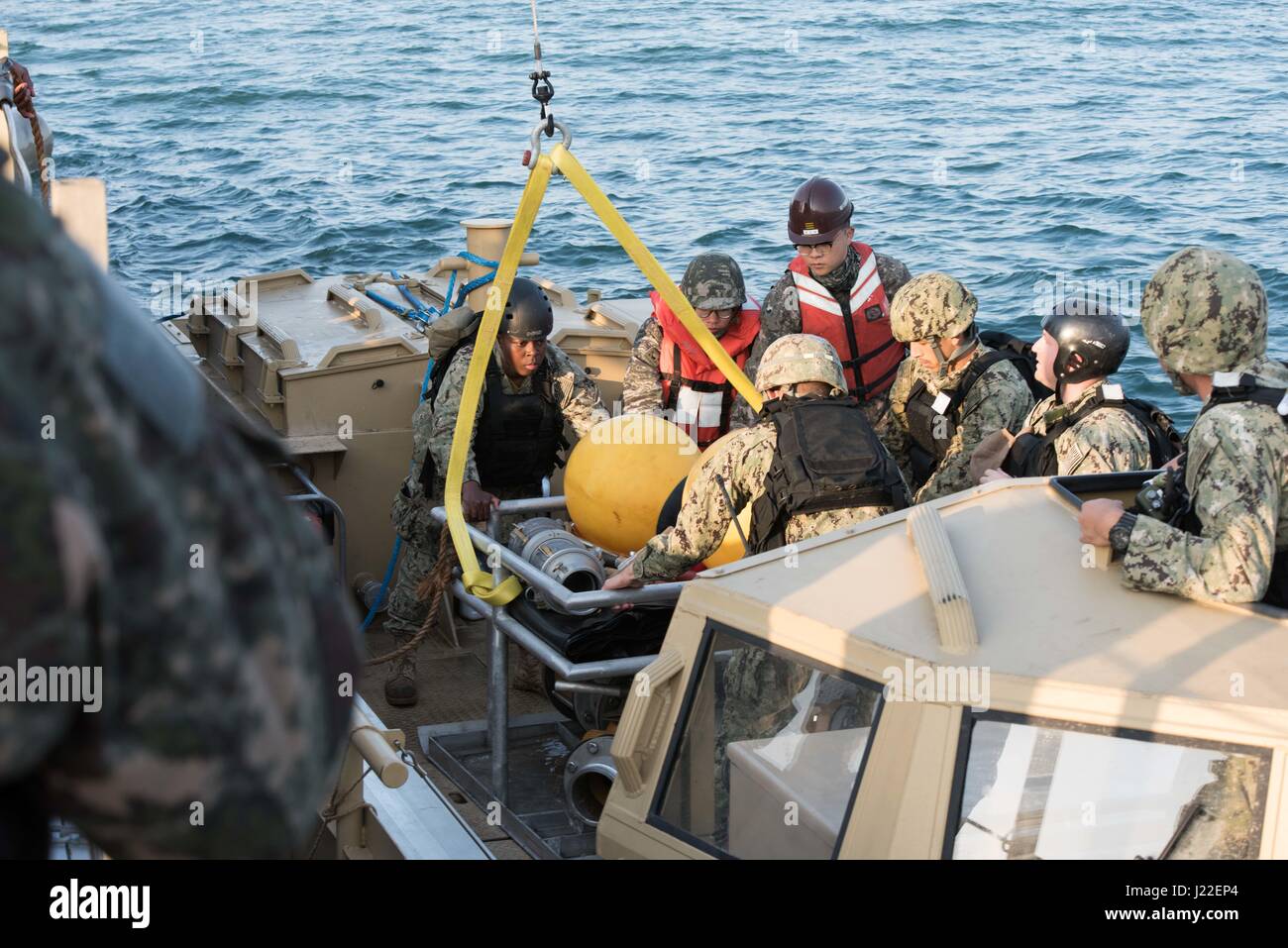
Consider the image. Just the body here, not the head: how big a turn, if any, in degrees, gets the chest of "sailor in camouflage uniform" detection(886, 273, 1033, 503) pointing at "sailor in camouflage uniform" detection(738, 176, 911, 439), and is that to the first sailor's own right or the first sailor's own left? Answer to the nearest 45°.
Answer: approximately 90° to the first sailor's own right

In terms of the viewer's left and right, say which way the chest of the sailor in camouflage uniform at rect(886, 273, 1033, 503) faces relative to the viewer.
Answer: facing the viewer and to the left of the viewer

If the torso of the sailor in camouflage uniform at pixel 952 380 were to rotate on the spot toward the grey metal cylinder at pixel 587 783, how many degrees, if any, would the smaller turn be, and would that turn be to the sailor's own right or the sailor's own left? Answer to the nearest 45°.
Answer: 0° — they already face it

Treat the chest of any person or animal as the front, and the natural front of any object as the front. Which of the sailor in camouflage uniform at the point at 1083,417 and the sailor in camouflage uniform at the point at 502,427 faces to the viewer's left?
the sailor in camouflage uniform at the point at 1083,417

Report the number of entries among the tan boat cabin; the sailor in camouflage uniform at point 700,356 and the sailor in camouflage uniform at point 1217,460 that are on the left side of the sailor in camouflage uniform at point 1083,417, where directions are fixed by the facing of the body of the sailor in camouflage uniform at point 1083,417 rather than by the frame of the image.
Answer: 2

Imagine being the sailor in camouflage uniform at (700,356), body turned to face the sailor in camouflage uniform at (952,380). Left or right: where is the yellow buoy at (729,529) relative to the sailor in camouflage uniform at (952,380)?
right

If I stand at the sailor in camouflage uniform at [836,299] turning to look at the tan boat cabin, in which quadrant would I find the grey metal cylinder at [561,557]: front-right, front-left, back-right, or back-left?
front-right

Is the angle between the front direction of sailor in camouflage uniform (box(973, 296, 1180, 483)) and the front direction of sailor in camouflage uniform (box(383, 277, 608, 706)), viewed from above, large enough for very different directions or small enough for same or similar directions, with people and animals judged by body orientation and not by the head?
very different directions

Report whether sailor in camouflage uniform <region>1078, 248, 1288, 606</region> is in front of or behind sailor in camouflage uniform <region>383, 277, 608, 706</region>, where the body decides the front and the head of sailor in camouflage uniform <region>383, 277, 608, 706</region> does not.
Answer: in front

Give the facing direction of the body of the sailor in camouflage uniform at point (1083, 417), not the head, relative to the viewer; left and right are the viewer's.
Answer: facing to the left of the viewer

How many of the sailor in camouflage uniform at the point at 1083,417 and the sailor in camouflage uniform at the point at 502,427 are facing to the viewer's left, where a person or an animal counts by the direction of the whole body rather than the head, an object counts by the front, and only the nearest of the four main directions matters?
1
